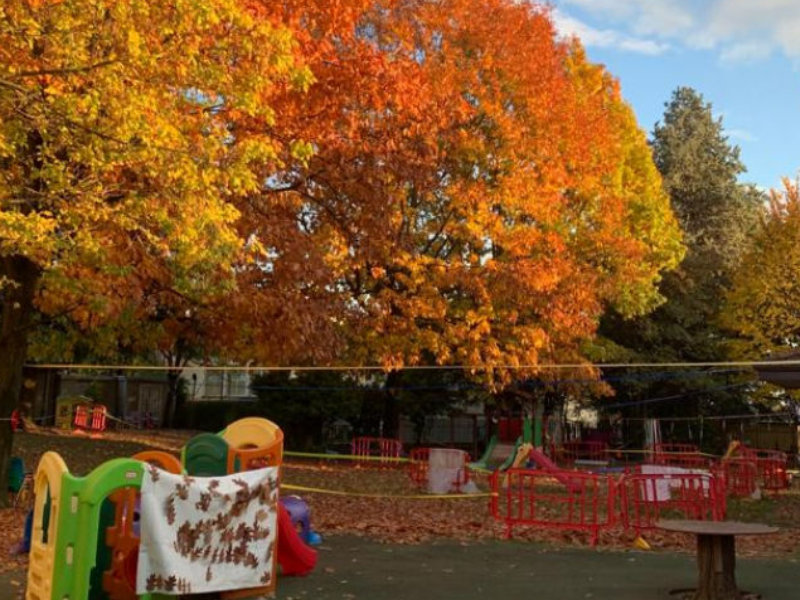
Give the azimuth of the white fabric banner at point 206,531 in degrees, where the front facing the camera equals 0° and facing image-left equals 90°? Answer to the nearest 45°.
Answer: approximately 0°

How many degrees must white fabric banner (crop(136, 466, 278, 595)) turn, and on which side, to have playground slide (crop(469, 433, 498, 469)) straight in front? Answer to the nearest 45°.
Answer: approximately 135° to its left

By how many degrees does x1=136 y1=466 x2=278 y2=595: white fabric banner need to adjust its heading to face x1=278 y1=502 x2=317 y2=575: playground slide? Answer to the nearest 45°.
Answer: approximately 135° to its left

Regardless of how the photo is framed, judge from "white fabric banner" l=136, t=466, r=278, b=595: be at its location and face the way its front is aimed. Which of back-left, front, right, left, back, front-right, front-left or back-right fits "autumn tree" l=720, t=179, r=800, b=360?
back-left

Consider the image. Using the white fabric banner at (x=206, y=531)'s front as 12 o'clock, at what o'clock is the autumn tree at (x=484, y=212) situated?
The autumn tree is roughly at 7 o'clock from the white fabric banner.

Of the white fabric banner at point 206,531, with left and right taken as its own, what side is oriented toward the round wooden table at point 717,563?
left

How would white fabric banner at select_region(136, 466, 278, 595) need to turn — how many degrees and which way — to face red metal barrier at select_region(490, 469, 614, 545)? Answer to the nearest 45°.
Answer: approximately 135° to its left

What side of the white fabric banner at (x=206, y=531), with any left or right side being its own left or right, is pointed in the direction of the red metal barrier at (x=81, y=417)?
back

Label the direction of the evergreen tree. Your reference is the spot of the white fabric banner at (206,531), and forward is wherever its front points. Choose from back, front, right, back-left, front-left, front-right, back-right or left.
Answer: back-left

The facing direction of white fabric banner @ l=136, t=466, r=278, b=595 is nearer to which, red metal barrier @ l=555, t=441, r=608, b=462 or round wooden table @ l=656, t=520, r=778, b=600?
the round wooden table

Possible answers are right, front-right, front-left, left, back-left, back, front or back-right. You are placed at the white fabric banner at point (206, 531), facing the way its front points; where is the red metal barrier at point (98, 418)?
back
